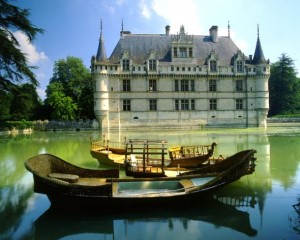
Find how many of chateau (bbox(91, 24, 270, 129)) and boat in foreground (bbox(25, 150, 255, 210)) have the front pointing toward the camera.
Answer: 1

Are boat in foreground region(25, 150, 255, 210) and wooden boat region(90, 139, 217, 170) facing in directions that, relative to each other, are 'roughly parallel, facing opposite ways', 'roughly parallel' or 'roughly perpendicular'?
roughly parallel

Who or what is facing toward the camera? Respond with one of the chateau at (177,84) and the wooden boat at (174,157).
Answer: the chateau

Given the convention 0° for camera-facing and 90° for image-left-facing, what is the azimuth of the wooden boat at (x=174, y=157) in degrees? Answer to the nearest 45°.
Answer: approximately 270°

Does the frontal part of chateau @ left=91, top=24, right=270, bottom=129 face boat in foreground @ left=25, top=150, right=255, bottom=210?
yes

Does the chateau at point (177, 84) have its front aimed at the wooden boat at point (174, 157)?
yes

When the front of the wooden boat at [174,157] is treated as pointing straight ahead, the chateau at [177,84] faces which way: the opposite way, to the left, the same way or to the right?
to the right

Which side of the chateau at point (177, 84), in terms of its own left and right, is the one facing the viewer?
front

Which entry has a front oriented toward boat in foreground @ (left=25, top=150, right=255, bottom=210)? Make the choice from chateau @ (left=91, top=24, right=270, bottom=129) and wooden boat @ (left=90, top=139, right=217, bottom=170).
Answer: the chateau
